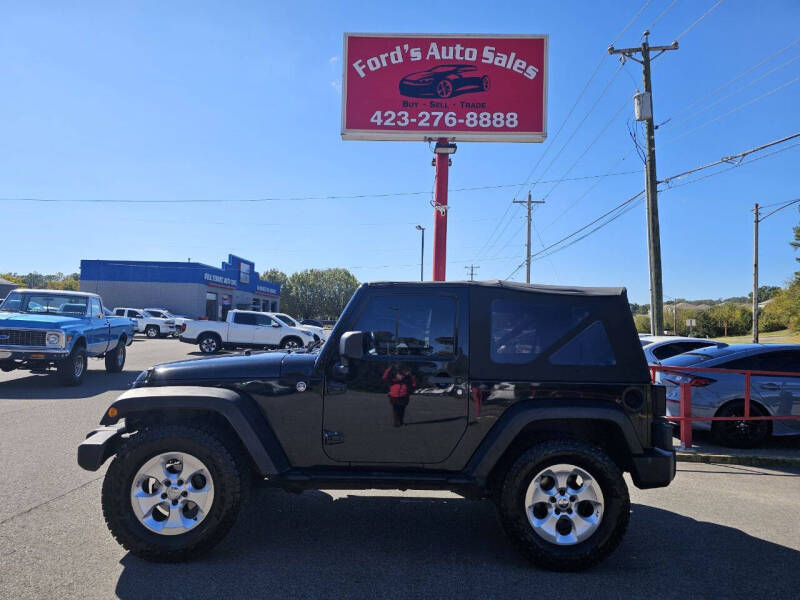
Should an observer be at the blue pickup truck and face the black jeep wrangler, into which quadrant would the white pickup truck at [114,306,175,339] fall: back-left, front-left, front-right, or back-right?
back-left

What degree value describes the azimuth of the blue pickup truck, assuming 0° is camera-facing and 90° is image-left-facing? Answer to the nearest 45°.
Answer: approximately 45°

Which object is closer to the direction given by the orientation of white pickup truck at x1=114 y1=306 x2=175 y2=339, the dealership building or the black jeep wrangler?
the black jeep wrangler

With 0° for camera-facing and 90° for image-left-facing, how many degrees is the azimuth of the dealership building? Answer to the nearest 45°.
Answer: approximately 315°

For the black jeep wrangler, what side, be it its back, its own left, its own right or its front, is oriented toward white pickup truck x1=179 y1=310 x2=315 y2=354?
right

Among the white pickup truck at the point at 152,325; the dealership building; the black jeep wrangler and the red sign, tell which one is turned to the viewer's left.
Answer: the black jeep wrangler

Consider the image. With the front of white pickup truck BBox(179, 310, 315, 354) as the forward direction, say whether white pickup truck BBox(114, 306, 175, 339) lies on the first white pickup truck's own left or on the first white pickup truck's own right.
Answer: on the first white pickup truck's own left

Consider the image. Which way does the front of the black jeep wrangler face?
to the viewer's left

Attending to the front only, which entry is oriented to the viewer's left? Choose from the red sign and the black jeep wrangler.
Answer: the black jeep wrangler
